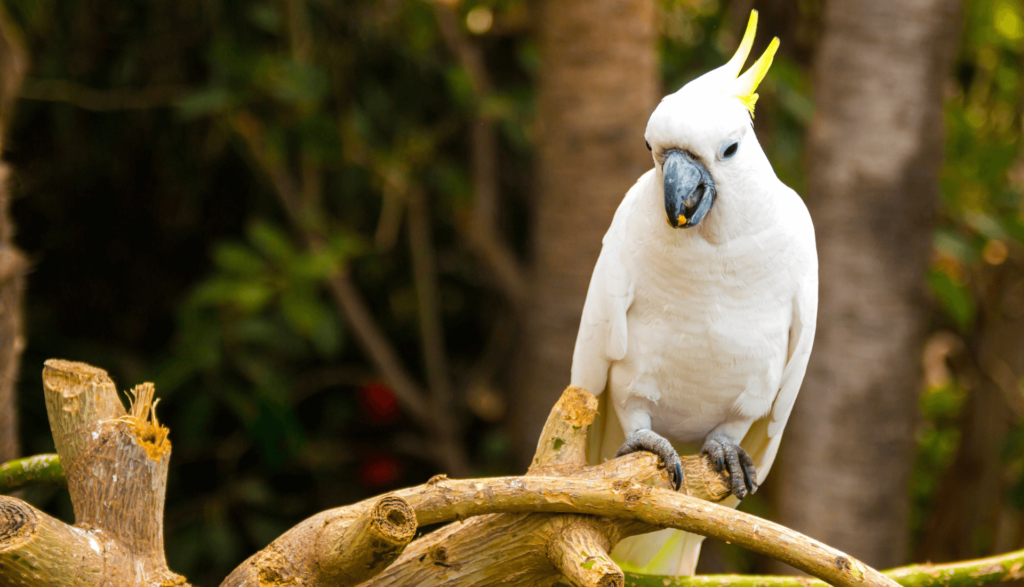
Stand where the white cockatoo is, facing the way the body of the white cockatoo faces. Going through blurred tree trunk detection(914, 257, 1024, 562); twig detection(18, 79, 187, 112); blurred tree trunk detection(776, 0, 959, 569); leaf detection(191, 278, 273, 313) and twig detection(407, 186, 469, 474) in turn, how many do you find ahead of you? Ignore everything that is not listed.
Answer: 0

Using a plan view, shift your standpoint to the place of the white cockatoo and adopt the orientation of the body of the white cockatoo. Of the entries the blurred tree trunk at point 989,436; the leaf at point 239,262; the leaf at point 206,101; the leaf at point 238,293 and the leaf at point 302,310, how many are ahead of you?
0

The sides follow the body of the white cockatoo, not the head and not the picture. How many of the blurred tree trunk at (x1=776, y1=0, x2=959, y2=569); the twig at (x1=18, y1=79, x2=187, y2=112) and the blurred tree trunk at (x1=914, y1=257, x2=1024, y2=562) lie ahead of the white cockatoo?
0

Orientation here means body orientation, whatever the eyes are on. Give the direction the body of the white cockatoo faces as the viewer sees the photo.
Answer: toward the camera

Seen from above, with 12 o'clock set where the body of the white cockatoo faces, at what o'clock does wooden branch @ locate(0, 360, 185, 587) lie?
The wooden branch is roughly at 2 o'clock from the white cockatoo.

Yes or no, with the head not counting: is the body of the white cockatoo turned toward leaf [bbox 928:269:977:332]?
no

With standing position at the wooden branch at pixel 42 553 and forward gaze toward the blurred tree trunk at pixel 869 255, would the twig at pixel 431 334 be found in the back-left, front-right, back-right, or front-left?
front-left

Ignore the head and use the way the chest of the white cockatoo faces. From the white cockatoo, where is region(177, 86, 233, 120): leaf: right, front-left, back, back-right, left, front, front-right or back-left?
back-right

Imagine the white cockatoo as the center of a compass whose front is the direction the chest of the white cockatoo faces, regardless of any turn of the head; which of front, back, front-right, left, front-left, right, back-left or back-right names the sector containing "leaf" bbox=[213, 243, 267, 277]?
back-right

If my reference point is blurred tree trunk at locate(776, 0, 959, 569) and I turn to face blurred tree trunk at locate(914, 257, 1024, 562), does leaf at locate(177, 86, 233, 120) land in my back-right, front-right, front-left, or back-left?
back-left

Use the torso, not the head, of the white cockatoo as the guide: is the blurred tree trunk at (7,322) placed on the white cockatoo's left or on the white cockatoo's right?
on the white cockatoo's right
